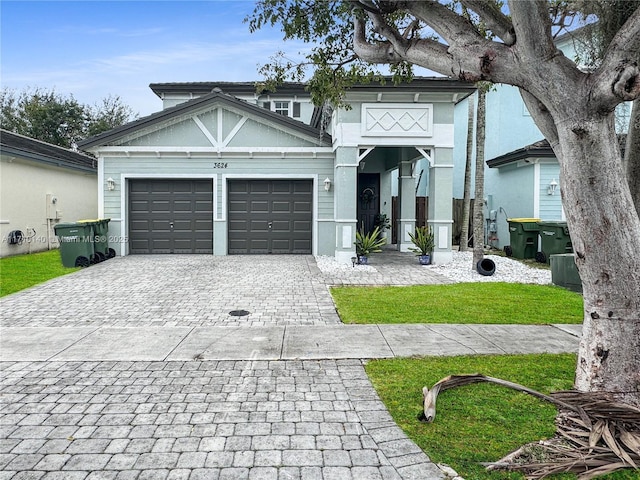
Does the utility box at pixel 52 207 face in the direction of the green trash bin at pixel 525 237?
yes

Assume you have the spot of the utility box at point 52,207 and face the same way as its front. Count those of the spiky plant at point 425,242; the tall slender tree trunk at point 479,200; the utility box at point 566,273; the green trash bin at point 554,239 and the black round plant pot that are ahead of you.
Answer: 5

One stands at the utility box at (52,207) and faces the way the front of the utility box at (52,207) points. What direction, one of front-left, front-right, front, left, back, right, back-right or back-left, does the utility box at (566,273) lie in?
front

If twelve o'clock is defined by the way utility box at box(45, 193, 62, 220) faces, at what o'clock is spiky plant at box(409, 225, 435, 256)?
The spiky plant is roughly at 12 o'clock from the utility box.

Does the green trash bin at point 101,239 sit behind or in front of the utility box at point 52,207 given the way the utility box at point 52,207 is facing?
in front

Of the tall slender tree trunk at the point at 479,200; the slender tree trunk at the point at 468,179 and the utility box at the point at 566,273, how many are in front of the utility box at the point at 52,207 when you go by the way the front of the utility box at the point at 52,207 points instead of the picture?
3

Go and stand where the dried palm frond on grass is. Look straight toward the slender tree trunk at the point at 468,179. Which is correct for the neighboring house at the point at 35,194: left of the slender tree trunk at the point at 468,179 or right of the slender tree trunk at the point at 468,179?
left

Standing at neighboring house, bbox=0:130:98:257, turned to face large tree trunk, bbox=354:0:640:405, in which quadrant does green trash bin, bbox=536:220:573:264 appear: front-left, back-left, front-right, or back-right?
front-left

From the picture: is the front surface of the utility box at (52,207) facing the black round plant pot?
yes

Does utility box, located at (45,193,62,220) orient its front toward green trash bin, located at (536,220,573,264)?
yes

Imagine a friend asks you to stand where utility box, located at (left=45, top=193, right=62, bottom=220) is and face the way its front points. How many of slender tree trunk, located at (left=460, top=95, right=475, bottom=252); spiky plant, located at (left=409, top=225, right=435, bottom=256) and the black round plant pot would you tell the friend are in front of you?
3

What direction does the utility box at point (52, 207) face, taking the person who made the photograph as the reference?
facing the viewer and to the right of the viewer

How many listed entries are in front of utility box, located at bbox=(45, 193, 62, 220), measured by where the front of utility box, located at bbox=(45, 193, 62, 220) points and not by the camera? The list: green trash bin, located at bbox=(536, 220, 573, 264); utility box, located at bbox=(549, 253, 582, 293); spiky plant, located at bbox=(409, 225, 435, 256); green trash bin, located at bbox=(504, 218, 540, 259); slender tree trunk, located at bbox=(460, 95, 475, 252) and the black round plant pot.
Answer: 6

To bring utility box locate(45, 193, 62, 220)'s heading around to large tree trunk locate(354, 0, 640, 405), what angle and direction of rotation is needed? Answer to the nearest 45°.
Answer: approximately 45° to its right

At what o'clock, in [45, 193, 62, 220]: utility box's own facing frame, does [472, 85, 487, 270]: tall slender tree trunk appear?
The tall slender tree trunk is roughly at 12 o'clock from the utility box.

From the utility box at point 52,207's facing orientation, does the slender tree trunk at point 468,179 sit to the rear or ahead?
ahead
